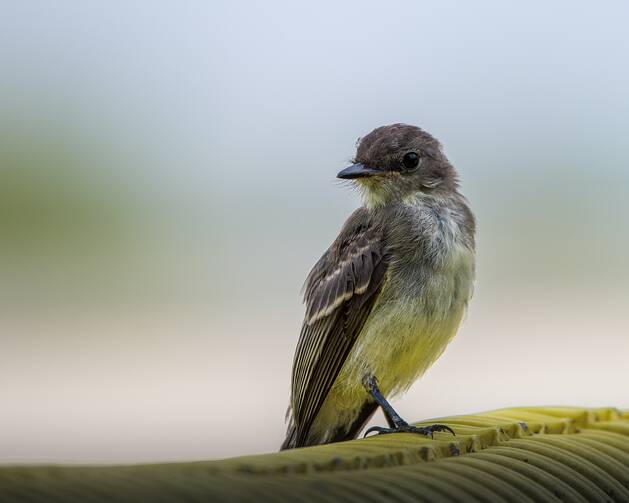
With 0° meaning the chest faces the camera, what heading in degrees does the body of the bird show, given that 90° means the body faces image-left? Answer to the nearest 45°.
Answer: approximately 315°
